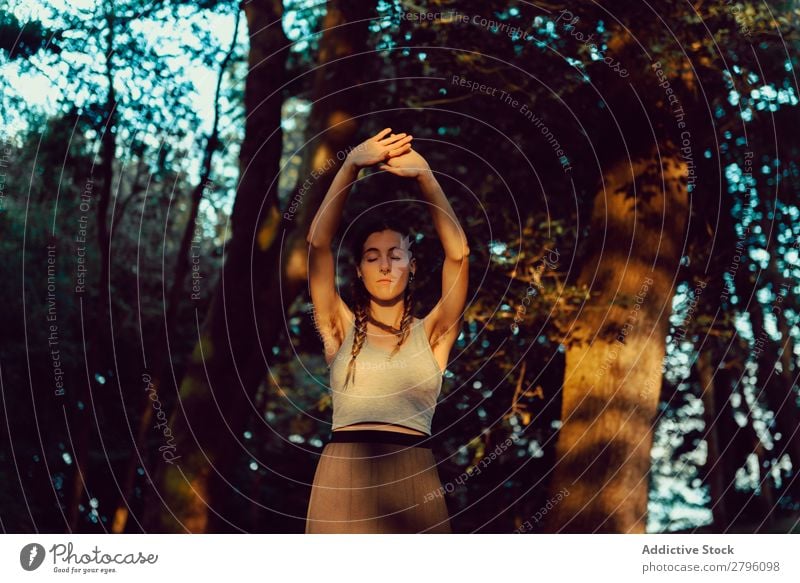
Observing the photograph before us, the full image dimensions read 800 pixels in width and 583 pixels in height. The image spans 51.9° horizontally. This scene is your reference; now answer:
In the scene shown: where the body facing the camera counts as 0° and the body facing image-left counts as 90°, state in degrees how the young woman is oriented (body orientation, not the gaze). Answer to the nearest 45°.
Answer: approximately 0°

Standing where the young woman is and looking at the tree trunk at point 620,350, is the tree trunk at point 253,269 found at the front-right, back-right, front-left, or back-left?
front-left

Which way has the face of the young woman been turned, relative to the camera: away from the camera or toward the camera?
toward the camera

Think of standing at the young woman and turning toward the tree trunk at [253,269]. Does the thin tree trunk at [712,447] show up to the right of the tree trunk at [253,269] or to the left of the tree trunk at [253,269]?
right

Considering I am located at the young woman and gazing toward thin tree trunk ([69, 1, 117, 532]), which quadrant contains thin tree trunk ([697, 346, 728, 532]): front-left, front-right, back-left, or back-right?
front-right

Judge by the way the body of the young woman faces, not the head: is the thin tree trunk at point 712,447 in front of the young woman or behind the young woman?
behind

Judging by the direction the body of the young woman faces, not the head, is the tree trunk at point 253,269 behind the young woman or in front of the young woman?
behind

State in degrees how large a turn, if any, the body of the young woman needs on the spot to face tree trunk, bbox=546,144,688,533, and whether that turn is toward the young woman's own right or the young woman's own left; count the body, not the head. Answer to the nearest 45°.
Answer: approximately 135° to the young woman's own left

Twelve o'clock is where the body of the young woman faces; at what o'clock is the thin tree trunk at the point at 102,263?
The thin tree trunk is roughly at 5 o'clock from the young woman.
